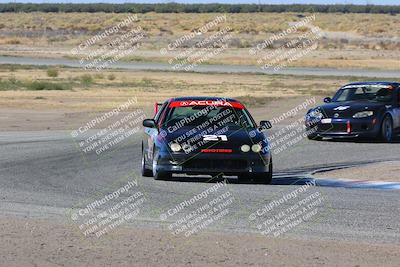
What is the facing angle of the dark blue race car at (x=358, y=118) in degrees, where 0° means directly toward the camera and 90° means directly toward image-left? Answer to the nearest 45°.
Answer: approximately 45°

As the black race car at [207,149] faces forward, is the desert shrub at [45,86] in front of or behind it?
behind

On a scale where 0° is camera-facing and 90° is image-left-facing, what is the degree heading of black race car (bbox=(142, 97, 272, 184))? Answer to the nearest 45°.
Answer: approximately 0°

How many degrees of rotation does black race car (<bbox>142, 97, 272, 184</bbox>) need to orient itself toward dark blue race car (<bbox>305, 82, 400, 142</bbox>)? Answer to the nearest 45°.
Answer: approximately 135° to its left

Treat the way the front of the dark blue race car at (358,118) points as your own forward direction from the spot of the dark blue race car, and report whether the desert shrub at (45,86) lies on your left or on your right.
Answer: on your right
